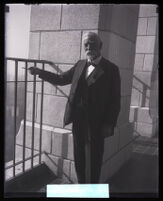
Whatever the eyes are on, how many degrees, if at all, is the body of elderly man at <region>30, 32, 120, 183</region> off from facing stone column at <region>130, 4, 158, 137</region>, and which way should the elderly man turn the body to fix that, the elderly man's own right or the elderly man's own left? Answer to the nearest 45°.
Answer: approximately 180°

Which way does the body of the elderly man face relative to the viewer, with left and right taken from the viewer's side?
facing the viewer and to the left of the viewer
